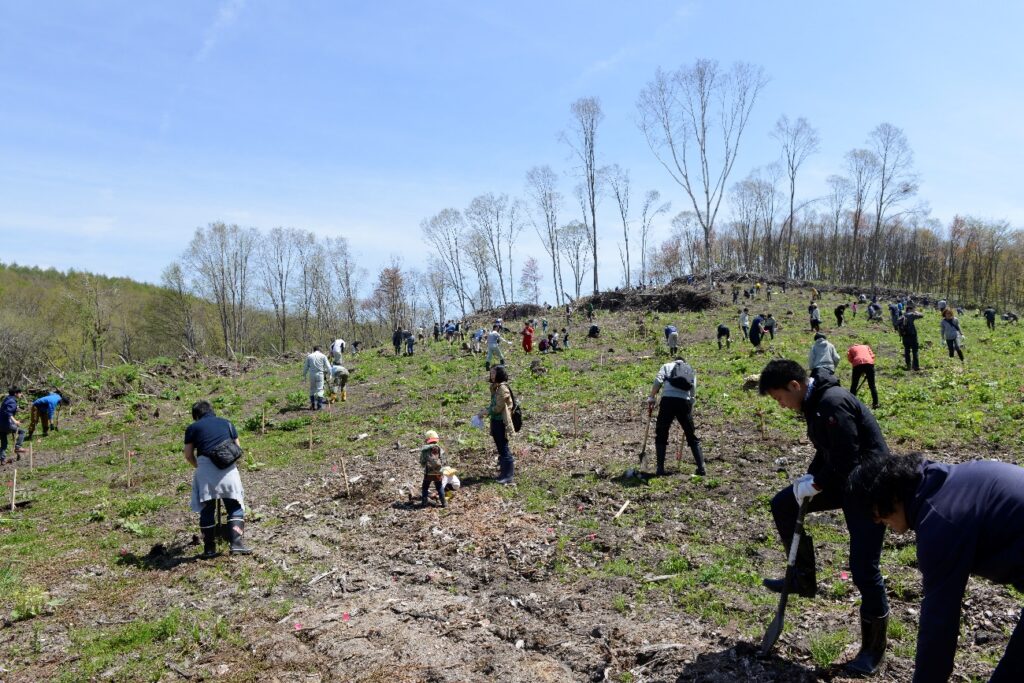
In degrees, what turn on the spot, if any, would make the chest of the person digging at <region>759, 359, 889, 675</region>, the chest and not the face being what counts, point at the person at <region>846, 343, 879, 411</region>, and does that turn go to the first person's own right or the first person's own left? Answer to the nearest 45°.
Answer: approximately 90° to the first person's own right

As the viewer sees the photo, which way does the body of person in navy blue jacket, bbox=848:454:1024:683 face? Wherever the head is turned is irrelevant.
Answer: to the viewer's left

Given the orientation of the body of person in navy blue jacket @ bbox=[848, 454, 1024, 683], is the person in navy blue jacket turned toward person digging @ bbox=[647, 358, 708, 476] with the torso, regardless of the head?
no

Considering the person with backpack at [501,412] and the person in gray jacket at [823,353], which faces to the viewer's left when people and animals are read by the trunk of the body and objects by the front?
the person with backpack

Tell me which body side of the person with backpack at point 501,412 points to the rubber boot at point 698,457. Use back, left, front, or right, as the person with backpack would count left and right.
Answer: back

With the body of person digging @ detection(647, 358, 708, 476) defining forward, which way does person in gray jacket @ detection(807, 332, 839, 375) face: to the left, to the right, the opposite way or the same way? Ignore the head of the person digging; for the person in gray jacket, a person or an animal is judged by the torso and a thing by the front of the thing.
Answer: the same way

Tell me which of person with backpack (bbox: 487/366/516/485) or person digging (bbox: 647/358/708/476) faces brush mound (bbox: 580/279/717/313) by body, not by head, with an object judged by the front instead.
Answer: the person digging

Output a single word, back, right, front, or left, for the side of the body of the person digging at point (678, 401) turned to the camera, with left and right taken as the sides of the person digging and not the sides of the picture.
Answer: back

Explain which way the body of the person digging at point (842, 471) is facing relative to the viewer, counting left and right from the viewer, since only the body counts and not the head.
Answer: facing to the left of the viewer

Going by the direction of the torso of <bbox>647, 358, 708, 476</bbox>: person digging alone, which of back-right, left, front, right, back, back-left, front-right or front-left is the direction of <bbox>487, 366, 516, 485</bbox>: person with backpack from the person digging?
left

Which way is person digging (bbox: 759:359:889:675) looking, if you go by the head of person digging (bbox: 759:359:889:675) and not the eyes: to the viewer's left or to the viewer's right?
to the viewer's left

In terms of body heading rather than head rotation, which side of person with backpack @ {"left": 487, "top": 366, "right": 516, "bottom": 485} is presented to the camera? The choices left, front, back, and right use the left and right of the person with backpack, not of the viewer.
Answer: left

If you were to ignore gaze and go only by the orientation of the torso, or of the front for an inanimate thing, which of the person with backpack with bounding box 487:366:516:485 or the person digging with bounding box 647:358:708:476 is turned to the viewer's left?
the person with backpack

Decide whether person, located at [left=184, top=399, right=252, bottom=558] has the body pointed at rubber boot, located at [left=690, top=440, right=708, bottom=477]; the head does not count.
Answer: no

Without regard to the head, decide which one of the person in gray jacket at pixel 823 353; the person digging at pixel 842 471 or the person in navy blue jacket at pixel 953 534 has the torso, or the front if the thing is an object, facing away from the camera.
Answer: the person in gray jacket

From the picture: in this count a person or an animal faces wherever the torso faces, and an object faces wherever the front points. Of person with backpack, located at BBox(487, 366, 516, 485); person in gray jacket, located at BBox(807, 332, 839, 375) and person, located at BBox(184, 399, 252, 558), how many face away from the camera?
2
